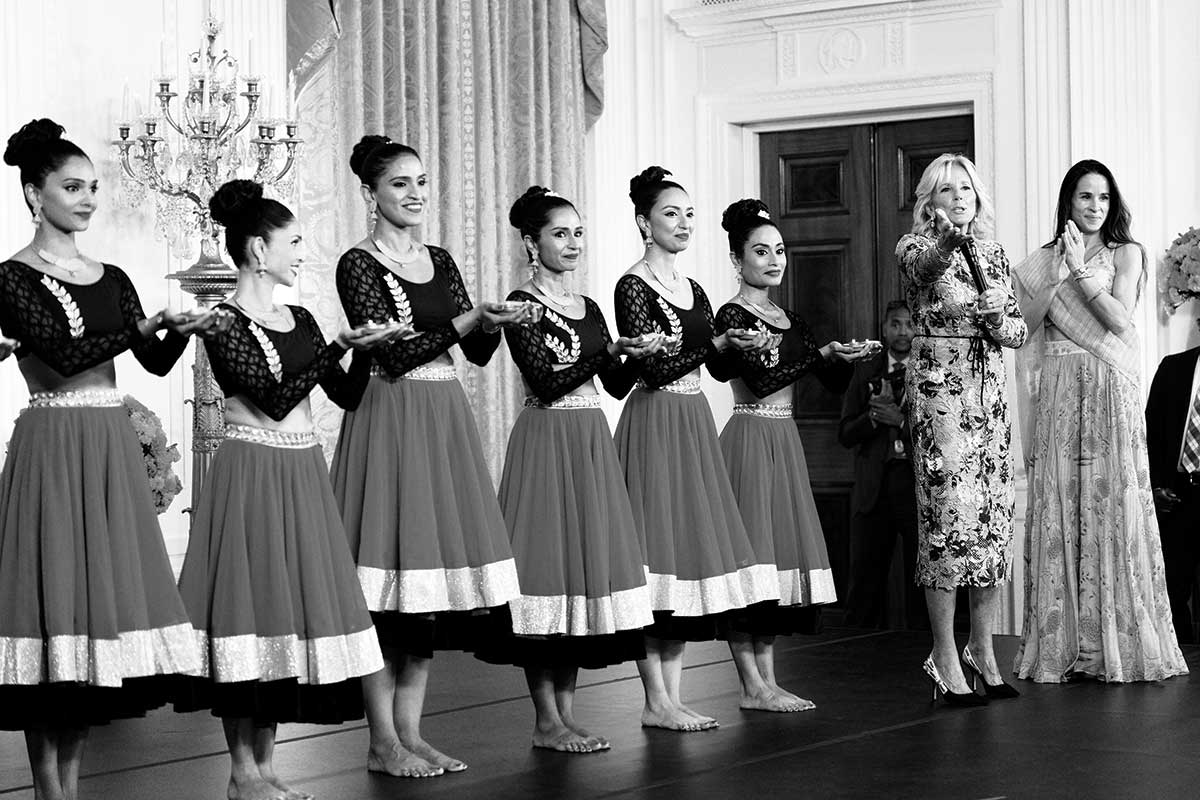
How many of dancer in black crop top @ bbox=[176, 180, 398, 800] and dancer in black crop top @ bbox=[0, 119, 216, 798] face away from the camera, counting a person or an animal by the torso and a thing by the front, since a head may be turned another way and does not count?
0

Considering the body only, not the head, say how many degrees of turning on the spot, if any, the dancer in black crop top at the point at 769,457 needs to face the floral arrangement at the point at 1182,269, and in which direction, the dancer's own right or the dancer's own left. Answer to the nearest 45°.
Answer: approximately 90° to the dancer's own left

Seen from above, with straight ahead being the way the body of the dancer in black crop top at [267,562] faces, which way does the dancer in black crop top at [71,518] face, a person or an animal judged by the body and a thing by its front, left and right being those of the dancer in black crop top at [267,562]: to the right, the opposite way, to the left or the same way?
the same way

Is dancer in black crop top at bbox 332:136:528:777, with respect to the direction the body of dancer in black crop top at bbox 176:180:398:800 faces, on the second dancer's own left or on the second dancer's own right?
on the second dancer's own left

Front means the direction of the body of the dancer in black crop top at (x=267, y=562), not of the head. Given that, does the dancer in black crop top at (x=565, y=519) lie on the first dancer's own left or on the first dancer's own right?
on the first dancer's own left

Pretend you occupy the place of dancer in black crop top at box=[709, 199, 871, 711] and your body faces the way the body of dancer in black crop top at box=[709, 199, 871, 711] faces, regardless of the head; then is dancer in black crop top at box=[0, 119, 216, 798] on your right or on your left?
on your right

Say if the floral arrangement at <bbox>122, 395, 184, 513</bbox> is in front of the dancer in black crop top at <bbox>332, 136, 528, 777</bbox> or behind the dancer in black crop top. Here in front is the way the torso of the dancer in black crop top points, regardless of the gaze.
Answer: behind

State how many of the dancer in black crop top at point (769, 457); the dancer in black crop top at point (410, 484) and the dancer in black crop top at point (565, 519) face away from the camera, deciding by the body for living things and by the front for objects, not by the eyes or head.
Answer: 0

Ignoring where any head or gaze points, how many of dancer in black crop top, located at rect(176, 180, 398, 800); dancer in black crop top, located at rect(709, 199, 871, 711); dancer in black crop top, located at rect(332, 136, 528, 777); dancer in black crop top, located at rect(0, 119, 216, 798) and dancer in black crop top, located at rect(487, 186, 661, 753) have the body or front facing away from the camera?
0

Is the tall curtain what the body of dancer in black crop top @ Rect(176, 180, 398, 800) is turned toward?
no

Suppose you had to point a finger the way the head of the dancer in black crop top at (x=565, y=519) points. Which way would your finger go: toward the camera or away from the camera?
toward the camera

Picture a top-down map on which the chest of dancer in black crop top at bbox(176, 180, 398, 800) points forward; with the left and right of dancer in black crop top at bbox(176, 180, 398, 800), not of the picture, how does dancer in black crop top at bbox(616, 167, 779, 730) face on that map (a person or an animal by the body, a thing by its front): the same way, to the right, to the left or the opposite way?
the same way

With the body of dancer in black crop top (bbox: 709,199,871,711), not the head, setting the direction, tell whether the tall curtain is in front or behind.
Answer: behind

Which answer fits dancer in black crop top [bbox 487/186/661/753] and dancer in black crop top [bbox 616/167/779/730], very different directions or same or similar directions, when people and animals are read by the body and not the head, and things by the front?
same or similar directions

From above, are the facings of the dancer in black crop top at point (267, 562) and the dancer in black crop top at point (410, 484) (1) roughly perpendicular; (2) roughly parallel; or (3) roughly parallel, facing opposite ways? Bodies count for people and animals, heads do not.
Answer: roughly parallel

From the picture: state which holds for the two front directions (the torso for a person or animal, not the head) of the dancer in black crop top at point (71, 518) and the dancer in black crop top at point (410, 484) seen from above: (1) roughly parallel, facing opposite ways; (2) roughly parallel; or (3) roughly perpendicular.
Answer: roughly parallel

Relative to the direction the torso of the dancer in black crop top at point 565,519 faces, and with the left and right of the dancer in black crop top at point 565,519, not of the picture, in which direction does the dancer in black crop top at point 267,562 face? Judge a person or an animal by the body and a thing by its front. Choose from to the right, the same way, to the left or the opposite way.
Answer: the same way

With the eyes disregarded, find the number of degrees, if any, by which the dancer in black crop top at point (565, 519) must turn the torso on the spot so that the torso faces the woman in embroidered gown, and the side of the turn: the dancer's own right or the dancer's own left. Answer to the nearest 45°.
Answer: approximately 90° to the dancer's own left
